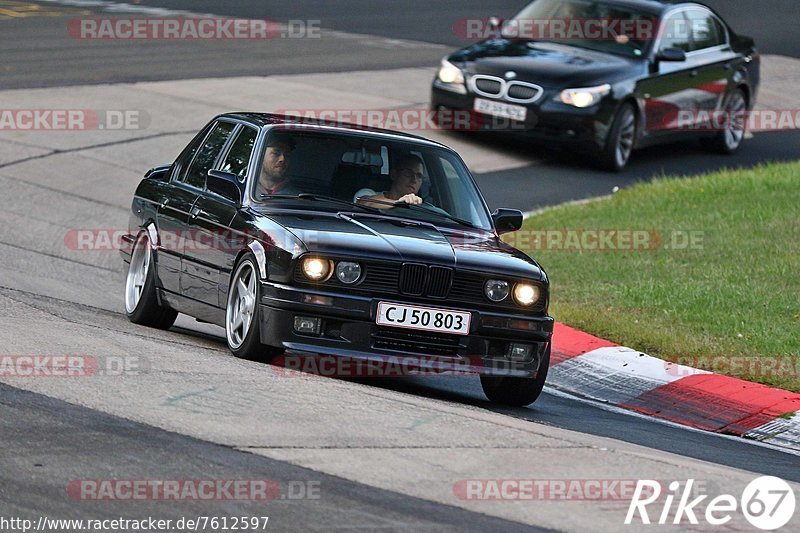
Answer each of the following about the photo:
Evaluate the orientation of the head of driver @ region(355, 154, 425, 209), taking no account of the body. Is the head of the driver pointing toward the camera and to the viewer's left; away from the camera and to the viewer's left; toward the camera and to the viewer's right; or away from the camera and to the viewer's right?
toward the camera and to the viewer's right

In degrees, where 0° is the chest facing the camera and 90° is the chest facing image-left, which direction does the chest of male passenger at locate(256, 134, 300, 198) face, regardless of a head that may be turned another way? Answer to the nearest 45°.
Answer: approximately 315°

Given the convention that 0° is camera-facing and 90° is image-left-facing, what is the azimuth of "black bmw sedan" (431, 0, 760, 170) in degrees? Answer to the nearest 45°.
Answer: approximately 45°

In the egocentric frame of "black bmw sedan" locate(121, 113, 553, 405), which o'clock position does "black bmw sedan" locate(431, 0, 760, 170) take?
"black bmw sedan" locate(431, 0, 760, 170) is roughly at 8 o'clock from "black bmw sedan" locate(121, 113, 553, 405).

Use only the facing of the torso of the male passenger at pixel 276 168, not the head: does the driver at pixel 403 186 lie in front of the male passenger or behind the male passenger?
in front

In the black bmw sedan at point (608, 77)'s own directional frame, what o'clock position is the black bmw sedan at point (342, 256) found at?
the black bmw sedan at point (342, 256) is roughly at 11 o'clock from the black bmw sedan at point (608, 77).

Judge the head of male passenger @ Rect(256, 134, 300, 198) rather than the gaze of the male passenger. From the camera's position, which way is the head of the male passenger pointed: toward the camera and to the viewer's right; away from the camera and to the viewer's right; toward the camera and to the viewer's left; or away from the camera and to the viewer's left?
toward the camera and to the viewer's right

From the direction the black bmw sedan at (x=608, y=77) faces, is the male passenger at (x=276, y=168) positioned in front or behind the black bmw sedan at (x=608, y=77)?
in front

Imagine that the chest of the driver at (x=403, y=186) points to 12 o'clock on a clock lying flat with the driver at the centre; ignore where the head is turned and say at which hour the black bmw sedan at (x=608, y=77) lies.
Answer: The black bmw sedan is roughly at 8 o'clock from the driver.

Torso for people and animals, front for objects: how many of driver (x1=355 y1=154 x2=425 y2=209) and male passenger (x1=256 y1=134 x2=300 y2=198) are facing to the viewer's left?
0

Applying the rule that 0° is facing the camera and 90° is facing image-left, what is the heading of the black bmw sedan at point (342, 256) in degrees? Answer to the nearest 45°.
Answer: approximately 315°
